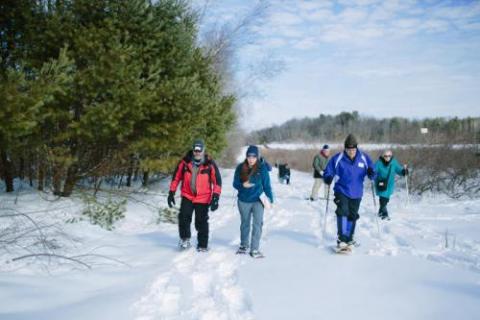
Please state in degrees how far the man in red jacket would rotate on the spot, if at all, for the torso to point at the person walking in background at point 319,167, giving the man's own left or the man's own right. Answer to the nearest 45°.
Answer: approximately 135° to the man's own left

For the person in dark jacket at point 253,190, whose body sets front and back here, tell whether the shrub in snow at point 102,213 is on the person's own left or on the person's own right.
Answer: on the person's own right

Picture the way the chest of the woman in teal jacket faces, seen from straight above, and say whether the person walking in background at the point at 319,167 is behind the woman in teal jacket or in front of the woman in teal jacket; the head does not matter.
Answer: behind

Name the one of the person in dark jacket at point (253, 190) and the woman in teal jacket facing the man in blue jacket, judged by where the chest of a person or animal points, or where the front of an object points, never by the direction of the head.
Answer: the woman in teal jacket

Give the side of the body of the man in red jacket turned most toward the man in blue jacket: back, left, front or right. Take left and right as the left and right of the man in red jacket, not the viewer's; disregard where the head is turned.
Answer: left

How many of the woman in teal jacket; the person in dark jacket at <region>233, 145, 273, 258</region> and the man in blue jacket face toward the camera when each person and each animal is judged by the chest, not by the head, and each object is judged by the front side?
3

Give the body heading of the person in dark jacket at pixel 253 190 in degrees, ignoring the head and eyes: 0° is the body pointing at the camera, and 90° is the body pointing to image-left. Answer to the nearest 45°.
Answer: approximately 0°

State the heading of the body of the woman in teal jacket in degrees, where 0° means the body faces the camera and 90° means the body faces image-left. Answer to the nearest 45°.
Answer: approximately 0°

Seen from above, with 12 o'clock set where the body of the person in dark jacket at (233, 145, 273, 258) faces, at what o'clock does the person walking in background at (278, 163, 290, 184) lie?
The person walking in background is roughly at 6 o'clock from the person in dark jacket.
